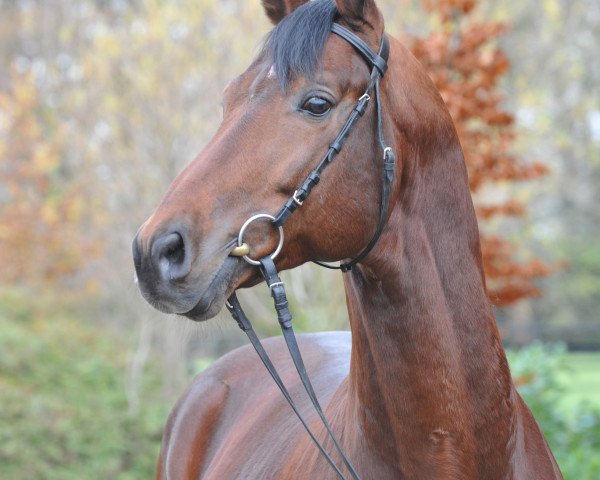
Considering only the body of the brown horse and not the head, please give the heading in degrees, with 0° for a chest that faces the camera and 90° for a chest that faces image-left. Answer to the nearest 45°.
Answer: approximately 315°
